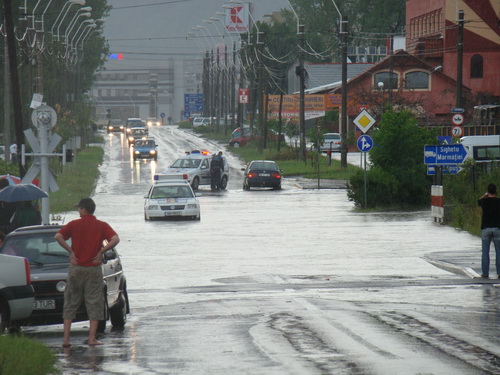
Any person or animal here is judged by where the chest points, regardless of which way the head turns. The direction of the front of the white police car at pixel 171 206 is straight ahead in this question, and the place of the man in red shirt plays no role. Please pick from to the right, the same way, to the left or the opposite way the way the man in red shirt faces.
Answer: the opposite way

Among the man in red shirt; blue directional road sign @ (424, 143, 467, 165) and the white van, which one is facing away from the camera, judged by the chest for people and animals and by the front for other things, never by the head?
the man in red shirt

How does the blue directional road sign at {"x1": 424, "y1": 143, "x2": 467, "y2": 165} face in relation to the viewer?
toward the camera

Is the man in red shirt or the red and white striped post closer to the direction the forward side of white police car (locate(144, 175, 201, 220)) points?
the man in red shirt

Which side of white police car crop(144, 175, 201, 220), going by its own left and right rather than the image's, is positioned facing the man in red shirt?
front

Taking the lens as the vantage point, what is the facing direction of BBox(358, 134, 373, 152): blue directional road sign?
facing the viewer

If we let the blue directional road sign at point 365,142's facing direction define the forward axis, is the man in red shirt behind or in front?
in front

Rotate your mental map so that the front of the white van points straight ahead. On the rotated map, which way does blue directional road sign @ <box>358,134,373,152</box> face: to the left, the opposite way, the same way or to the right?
to the left

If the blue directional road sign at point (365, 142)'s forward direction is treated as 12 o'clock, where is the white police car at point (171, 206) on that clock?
The white police car is roughly at 2 o'clock from the blue directional road sign.

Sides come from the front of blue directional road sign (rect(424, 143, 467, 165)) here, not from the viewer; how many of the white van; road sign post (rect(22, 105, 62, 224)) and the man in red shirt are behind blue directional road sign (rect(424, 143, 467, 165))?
1

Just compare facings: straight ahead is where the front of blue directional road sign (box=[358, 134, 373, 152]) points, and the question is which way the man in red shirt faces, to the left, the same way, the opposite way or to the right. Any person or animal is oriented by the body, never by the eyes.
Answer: the opposite way

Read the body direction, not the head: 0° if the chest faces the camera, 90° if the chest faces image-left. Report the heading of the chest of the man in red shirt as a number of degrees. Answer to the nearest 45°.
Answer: approximately 180°

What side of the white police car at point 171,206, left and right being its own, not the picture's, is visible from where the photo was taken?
front

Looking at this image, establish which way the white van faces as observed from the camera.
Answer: facing to the left of the viewer
